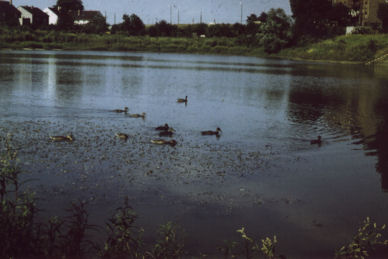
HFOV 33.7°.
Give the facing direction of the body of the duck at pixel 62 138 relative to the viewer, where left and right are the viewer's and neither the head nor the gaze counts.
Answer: facing to the right of the viewer

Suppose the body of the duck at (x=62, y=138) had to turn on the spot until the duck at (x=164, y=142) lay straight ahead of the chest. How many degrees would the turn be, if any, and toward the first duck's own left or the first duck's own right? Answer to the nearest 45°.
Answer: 0° — it already faces it

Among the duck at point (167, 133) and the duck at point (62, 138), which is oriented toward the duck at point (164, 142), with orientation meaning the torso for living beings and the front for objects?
the duck at point (62, 138)
